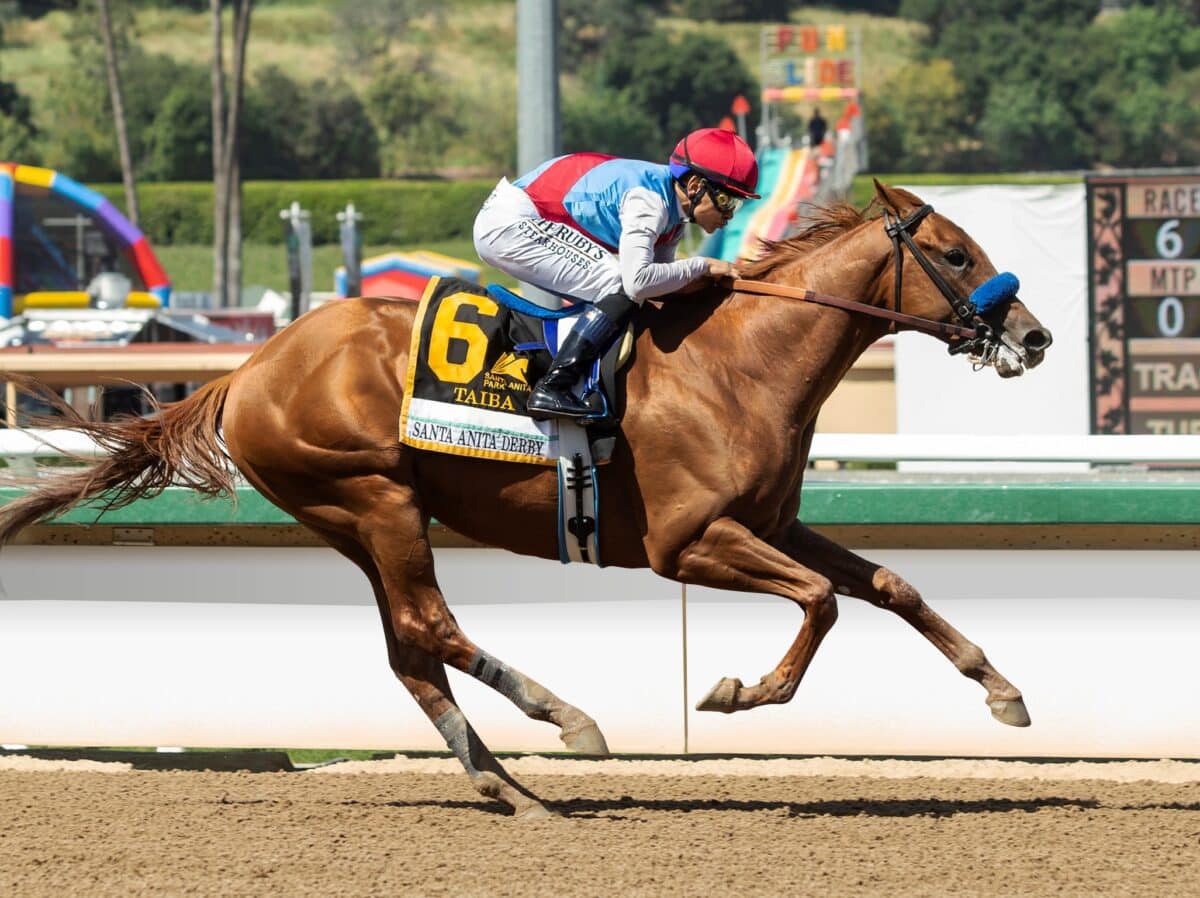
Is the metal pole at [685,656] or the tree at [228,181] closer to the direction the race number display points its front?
the metal pole

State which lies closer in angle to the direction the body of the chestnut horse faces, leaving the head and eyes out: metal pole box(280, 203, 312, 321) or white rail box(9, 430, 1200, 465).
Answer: the white rail

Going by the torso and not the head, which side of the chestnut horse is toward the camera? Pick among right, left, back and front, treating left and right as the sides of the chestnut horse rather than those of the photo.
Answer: right

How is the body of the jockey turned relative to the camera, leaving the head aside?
to the viewer's right

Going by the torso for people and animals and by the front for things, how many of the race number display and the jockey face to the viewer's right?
1

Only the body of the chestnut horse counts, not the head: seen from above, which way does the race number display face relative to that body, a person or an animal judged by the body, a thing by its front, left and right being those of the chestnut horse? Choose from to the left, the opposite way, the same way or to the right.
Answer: to the right

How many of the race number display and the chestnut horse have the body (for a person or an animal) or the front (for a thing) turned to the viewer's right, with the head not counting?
1

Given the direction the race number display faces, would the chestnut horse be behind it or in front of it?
in front

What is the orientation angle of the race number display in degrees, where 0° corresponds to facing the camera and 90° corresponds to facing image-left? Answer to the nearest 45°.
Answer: approximately 0°

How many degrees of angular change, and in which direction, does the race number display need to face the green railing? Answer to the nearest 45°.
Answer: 0° — it already faces it

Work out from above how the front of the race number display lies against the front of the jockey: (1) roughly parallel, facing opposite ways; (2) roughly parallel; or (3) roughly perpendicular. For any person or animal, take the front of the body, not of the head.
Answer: roughly perpendicular
